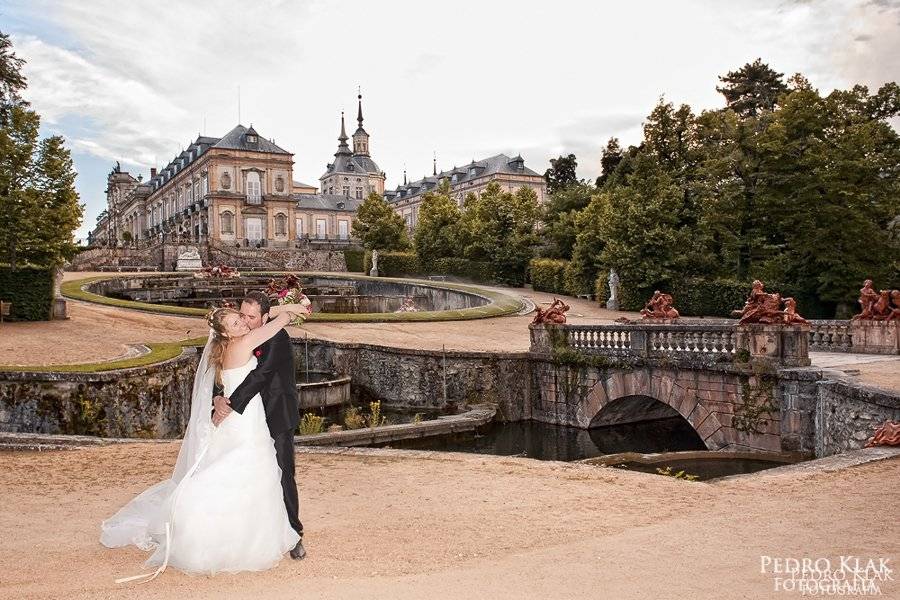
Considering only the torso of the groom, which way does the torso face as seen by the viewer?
to the viewer's left

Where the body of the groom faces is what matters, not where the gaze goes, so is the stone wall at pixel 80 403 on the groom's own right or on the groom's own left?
on the groom's own right

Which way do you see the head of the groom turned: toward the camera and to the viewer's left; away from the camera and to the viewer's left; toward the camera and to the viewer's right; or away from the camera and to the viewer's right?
toward the camera and to the viewer's left

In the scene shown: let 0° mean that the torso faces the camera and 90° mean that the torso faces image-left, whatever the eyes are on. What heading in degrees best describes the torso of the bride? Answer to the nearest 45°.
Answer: approximately 270°

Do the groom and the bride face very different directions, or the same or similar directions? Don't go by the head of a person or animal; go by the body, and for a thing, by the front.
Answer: very different directions

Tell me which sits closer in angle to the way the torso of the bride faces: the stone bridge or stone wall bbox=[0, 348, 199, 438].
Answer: the stone bridge

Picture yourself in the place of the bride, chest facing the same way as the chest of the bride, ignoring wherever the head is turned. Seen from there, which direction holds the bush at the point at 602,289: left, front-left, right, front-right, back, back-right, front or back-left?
front-left

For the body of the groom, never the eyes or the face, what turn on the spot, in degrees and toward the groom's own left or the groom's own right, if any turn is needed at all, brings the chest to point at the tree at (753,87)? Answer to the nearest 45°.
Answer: approximately 135° to the groom's own right
